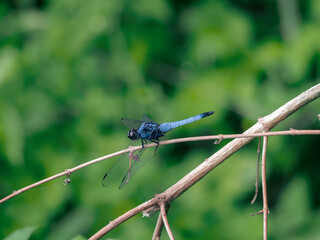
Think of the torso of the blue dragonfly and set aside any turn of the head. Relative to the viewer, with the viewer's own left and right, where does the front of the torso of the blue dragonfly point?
facing to the left of the viewer
